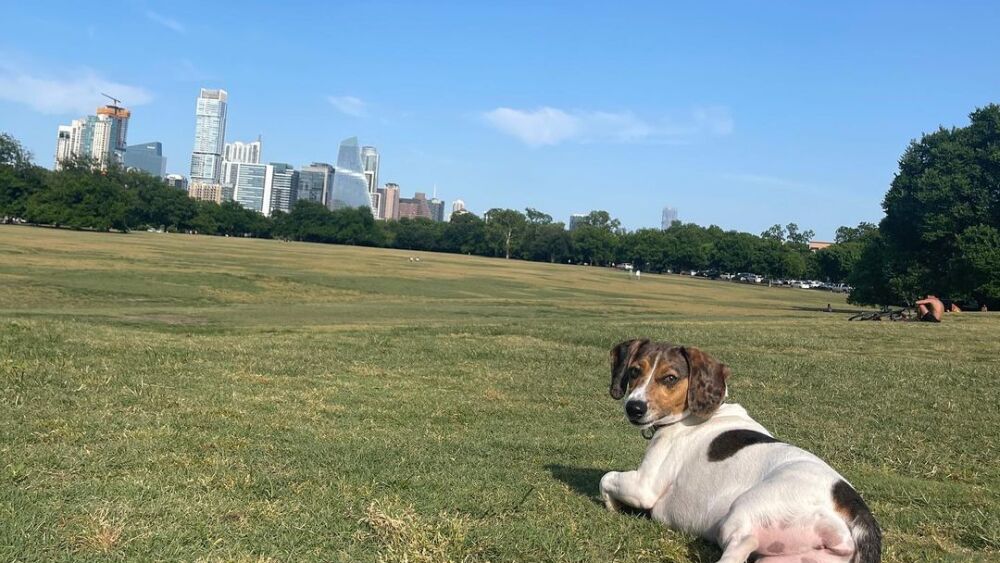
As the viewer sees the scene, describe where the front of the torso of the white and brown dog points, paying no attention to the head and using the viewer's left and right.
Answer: facing away from the viewer and to the left of the viewer

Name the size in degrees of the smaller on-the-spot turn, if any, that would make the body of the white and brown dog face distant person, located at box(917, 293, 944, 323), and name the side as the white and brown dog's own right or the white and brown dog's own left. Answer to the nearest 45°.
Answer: approximately 45° to the white and brown dog's own right
